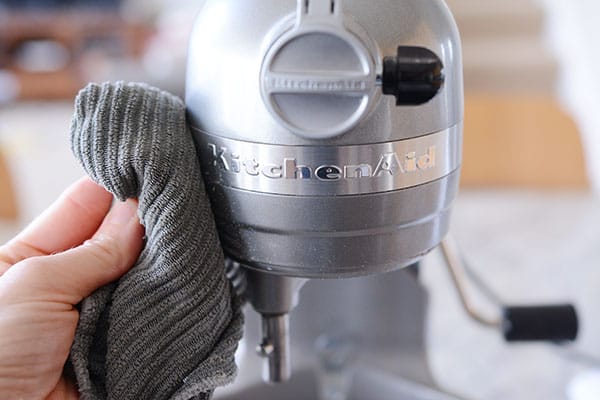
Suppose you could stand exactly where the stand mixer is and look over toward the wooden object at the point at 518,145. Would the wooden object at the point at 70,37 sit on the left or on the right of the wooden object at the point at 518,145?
left

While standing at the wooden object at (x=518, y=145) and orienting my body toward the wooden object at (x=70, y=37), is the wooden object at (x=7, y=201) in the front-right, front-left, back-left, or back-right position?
front-left

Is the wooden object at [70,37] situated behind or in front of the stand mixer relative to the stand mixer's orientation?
behind

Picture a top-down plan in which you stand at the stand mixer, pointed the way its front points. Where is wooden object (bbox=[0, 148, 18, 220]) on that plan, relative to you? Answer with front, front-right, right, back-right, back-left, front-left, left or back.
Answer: back-right

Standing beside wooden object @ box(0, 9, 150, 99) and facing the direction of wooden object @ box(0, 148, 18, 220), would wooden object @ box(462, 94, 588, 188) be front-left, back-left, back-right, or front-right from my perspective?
front-left

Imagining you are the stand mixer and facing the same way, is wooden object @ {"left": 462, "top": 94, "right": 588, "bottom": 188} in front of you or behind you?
behind

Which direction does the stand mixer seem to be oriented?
toward the camera

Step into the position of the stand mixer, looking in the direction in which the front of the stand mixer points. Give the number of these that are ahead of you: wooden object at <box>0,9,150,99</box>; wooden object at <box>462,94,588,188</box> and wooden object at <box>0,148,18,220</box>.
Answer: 0
